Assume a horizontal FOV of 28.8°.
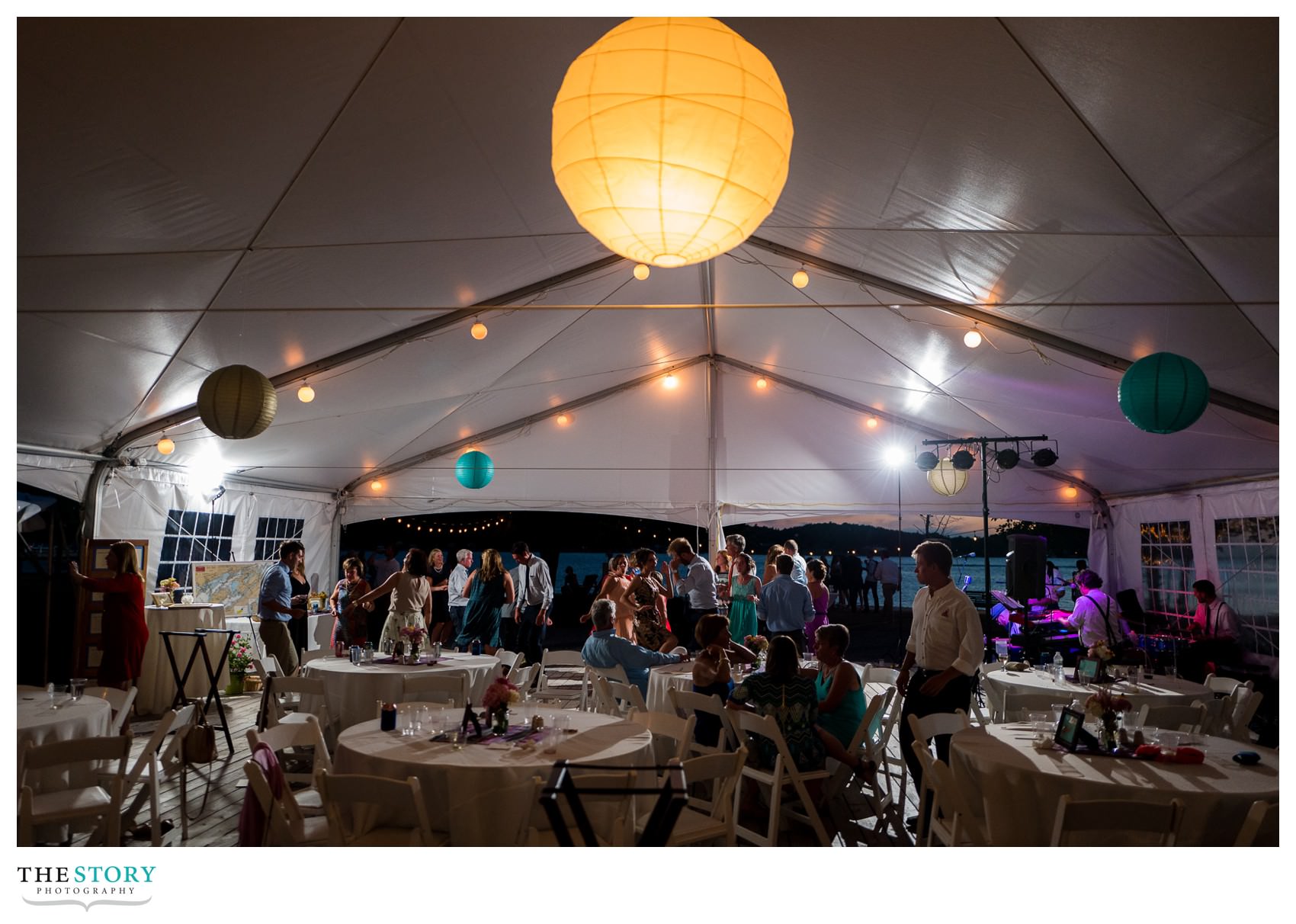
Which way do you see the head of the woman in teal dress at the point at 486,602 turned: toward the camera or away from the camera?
away from the camera

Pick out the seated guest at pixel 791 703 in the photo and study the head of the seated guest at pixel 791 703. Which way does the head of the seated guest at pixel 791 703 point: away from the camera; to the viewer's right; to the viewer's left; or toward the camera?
away from the camera

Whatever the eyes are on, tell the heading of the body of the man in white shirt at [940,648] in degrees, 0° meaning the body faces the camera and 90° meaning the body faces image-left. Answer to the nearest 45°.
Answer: approximately 45°

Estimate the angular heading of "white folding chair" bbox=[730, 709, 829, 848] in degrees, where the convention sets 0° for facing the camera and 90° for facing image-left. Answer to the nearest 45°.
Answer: approximately 225°

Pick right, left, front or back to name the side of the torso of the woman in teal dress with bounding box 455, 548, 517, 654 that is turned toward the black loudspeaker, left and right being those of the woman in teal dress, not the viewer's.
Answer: right

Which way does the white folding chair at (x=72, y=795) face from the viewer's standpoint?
away from the camera

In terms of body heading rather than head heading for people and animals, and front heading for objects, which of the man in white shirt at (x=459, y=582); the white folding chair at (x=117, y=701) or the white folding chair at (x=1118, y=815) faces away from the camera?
the white folding chair at (x=1118, y=815)

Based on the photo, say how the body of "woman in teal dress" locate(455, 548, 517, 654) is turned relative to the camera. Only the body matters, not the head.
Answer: away from the camera

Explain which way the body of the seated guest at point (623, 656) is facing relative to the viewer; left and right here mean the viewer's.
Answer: facing away from the viewer and to the right of the viewer

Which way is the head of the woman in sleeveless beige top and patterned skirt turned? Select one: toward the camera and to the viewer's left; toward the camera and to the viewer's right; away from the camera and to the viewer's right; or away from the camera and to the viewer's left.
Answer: away from the camera and to the viewer's left

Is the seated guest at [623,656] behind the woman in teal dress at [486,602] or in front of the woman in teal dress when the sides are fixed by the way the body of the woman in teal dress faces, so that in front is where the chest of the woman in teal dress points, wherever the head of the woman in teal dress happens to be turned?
behind

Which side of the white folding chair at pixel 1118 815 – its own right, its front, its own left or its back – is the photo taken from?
back
